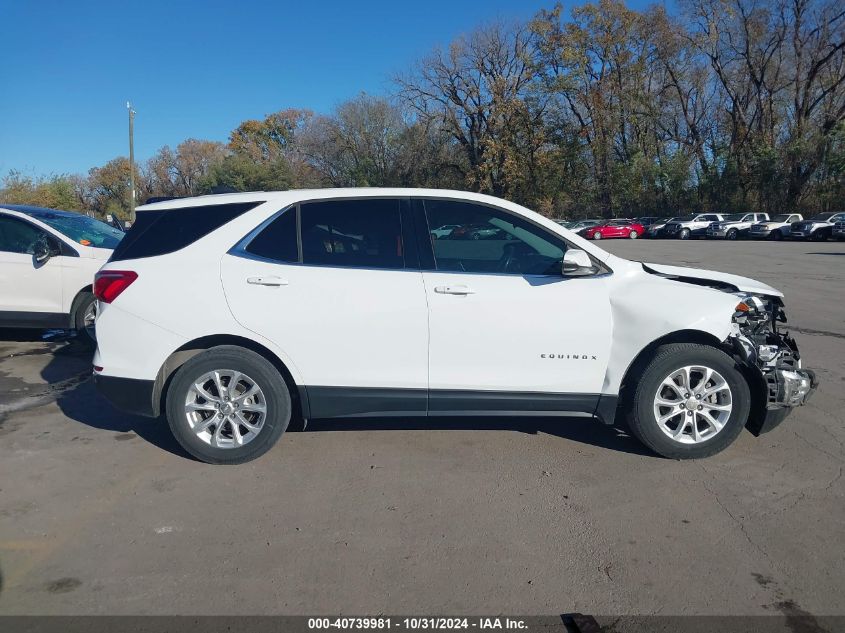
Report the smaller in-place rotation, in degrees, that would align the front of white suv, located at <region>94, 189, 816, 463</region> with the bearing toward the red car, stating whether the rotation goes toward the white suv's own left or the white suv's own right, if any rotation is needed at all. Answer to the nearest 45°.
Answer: approximately 90° to the white suv's own left

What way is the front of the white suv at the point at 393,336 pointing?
to the viewer's right

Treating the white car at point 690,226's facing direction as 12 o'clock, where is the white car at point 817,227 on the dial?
the white car at point 817,227 is roughly at 9 o'clock from the white car at point 690,226.

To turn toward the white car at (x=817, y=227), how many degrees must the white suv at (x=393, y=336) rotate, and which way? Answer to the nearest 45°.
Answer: approximately 45° to its left

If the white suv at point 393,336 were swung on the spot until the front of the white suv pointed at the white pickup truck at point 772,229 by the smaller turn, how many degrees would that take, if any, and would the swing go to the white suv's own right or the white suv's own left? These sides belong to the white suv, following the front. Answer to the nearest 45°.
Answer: approximately 45° to the white suv's own left

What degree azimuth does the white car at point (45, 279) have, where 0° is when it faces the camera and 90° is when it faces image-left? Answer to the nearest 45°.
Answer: approximately 315°

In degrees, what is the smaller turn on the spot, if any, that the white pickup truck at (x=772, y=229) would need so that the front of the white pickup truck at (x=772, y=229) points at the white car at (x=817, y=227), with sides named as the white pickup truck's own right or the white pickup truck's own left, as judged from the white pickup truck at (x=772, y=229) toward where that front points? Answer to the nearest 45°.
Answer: approximately 90° to the white pickup truck's own left
